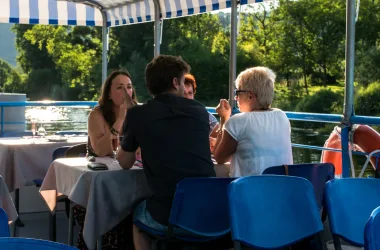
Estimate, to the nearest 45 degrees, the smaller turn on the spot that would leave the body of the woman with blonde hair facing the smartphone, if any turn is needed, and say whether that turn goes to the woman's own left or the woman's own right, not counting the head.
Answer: approximately 45° to the woman's own left

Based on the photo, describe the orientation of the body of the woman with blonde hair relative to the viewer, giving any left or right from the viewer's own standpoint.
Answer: facing away from the viewer and to the left of the viewer

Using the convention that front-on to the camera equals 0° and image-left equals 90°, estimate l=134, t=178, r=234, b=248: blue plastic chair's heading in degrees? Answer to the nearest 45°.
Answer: approximately 135°

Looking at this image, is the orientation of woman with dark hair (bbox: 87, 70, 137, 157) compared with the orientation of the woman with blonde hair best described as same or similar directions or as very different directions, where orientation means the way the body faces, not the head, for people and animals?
very different directions

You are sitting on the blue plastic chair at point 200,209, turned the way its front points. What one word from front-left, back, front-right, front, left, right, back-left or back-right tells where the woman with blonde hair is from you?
right

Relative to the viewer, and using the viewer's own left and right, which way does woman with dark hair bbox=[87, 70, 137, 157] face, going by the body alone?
facing the viewer and to the right of the viewer

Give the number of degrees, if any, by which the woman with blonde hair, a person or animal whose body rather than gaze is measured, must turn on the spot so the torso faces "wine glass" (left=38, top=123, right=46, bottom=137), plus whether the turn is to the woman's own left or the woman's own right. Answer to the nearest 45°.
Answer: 0° — they already face it

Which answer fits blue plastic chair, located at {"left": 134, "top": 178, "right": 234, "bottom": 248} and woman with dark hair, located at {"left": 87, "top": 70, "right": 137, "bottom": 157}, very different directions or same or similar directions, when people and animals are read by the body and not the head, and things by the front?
very different directions

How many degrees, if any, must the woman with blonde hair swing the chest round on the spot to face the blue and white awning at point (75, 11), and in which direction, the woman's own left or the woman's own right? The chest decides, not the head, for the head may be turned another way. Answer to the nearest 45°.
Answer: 0° — they already face it

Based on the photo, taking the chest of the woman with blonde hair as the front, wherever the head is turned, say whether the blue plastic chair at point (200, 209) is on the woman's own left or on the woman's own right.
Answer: on the woman's own left

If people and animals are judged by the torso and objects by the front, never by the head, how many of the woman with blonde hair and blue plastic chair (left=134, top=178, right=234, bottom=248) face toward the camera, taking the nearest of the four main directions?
0

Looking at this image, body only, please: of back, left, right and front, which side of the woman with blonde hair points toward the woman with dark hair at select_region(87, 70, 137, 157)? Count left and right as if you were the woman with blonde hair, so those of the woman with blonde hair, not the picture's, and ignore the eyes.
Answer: front

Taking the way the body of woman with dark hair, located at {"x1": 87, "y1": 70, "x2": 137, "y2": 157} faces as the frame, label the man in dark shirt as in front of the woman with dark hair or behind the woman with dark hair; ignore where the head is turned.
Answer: in front

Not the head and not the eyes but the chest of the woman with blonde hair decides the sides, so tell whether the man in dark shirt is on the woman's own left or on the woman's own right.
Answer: on the woman's own left

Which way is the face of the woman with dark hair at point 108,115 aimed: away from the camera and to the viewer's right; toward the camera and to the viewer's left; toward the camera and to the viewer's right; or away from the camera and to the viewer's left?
toward the camera and to the viewer's right
